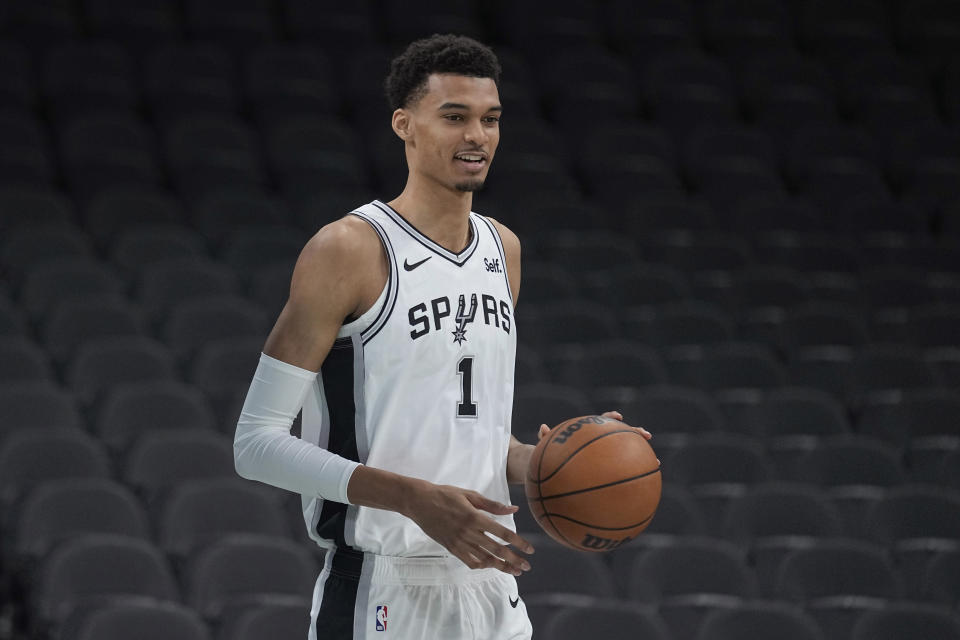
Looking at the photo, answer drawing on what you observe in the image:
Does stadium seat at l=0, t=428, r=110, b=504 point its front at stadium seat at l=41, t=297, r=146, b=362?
no

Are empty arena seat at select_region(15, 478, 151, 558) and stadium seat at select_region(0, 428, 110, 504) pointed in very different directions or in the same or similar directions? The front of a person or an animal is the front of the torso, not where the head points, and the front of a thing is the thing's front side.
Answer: same or similar directions

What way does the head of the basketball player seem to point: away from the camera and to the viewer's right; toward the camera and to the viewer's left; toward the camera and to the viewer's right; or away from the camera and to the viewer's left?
toward the camera and to the viewer's right

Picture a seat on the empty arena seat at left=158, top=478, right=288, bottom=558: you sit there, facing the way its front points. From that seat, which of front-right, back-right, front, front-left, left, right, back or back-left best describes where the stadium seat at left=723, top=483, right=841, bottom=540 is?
left

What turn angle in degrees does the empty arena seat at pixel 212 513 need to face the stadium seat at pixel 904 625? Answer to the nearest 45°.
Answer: approximately 90° to its left

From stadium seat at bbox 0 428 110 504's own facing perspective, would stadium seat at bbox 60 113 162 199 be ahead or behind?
behind

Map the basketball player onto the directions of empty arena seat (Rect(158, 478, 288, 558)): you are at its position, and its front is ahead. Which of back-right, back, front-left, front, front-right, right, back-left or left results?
front

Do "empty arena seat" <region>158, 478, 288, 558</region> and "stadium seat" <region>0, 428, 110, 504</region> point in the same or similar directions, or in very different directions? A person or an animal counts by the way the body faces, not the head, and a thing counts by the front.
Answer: same or similar directions

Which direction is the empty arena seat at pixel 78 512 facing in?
toward the camera

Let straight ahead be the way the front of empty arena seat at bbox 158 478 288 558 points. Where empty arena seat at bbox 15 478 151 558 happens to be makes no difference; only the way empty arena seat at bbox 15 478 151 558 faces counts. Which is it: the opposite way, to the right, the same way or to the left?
the same way

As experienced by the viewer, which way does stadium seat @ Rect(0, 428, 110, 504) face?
facing the viewer

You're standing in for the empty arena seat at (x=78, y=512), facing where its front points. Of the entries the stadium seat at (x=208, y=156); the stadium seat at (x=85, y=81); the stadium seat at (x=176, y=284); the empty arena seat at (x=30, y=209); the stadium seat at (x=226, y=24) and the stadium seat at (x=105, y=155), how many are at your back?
6

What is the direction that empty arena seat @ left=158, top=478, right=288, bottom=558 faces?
toward the camera

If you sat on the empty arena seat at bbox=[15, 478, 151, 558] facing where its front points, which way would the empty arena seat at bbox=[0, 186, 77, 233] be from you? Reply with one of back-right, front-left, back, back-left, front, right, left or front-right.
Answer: back

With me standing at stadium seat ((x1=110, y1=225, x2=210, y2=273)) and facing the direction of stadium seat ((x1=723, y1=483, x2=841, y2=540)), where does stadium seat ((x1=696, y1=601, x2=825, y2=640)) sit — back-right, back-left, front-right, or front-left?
front-right
